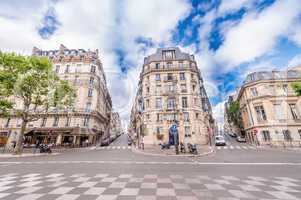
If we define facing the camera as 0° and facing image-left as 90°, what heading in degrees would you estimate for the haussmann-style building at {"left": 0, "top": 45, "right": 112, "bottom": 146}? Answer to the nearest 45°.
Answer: approximately 0°

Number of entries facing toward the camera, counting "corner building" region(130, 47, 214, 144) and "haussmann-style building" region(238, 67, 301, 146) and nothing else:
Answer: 2

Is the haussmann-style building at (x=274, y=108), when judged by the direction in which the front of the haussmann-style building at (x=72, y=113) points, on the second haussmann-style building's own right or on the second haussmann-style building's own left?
on the second haussmann-style building's own left

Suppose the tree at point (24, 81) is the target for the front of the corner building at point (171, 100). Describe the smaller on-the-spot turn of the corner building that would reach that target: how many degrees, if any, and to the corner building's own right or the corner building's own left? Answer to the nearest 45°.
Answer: approximately 45° to the corner building's own right

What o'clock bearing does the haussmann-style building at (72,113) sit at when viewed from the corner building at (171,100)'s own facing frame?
The haussmann-style building is roughly at 3 o'clock from the corner building.

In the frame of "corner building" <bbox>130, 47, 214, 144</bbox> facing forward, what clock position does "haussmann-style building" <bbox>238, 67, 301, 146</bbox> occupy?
The haussmann-style building is roughly at 9 o'clock from the corner building.

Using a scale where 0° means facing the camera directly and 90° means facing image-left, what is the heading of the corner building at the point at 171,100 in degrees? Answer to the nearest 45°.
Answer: approximately 0°
